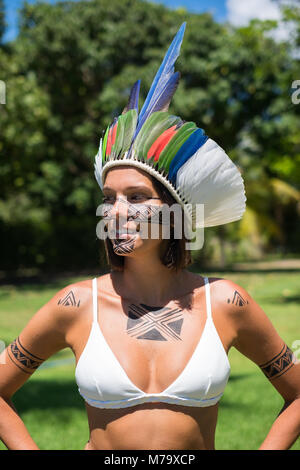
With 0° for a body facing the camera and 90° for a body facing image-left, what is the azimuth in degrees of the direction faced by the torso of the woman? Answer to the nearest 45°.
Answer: approximately 0°

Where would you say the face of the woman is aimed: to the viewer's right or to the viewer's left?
to the viewer's left
